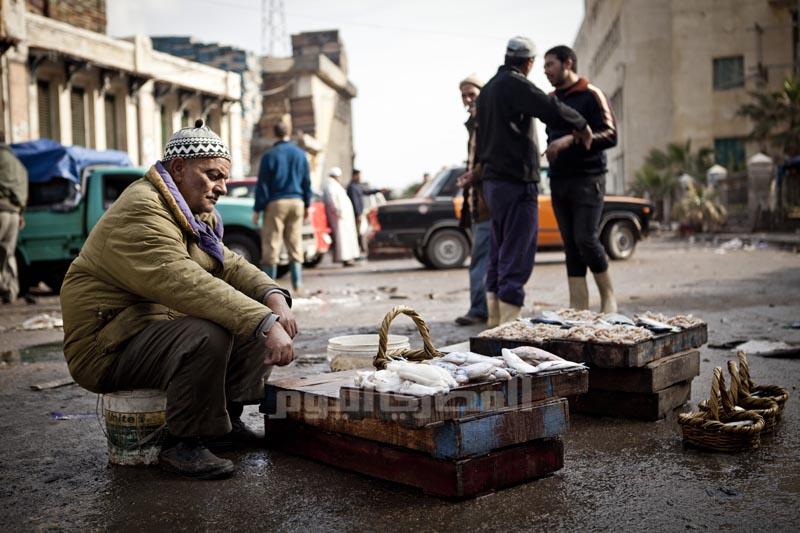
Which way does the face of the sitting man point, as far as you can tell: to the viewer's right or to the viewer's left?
to the viewer's right

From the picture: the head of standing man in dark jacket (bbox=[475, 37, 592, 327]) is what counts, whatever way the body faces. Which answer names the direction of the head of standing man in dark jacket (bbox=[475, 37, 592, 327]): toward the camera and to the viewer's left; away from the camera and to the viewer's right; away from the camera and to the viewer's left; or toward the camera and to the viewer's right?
away from the camera and to the viewer's right

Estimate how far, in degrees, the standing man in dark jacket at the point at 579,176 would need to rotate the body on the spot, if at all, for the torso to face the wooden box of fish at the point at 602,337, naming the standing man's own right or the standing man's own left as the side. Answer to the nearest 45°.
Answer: approximately 45° to the standing man's own left

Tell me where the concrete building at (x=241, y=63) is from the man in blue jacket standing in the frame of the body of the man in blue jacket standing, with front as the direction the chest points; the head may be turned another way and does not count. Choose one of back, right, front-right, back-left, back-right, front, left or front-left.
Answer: front

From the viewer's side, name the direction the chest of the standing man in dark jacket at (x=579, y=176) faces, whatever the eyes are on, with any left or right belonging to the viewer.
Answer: facing the viewer and to the left of the viewer

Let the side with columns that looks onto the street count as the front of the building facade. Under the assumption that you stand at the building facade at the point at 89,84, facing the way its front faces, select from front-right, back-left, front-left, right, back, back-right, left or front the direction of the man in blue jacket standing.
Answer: front-right

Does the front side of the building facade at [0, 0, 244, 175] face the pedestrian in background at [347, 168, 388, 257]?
yes

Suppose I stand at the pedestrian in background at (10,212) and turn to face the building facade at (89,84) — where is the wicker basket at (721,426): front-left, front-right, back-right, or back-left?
back-right

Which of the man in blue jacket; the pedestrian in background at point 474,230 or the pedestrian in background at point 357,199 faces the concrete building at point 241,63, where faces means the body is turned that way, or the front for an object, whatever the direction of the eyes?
the man in blue jacket

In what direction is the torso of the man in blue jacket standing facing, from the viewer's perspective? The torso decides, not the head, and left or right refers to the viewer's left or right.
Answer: facing away from the viewer

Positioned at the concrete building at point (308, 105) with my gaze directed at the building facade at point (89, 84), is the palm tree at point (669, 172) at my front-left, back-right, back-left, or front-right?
front-left

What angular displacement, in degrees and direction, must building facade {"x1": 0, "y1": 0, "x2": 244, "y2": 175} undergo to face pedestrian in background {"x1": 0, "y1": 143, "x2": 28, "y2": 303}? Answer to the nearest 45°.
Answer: approximately 45° to its right

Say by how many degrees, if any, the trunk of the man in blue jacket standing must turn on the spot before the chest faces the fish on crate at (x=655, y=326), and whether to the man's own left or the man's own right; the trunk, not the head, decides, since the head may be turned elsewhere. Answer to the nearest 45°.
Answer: approximately 180°

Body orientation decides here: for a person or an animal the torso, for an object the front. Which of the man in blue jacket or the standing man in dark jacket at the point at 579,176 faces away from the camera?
the man in blue jacket

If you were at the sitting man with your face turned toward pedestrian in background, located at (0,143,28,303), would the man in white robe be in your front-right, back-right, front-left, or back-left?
front-right
